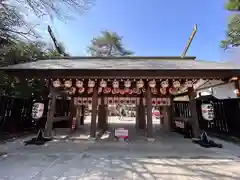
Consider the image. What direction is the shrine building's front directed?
toward the camera

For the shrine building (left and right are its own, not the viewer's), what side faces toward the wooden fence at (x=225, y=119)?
left

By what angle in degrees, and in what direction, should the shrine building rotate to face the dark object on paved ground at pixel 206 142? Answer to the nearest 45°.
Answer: approximately 90° to its left

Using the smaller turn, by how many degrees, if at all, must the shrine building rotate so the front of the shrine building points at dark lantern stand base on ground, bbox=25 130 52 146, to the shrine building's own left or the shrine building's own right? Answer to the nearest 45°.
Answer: approximately 90° to the shrine building's own right

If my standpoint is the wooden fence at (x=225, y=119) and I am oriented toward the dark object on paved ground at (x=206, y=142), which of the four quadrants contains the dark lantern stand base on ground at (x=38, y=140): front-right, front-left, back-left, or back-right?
front-right

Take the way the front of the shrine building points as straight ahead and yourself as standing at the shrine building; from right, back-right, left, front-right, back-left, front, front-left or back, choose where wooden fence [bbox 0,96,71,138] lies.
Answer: right
